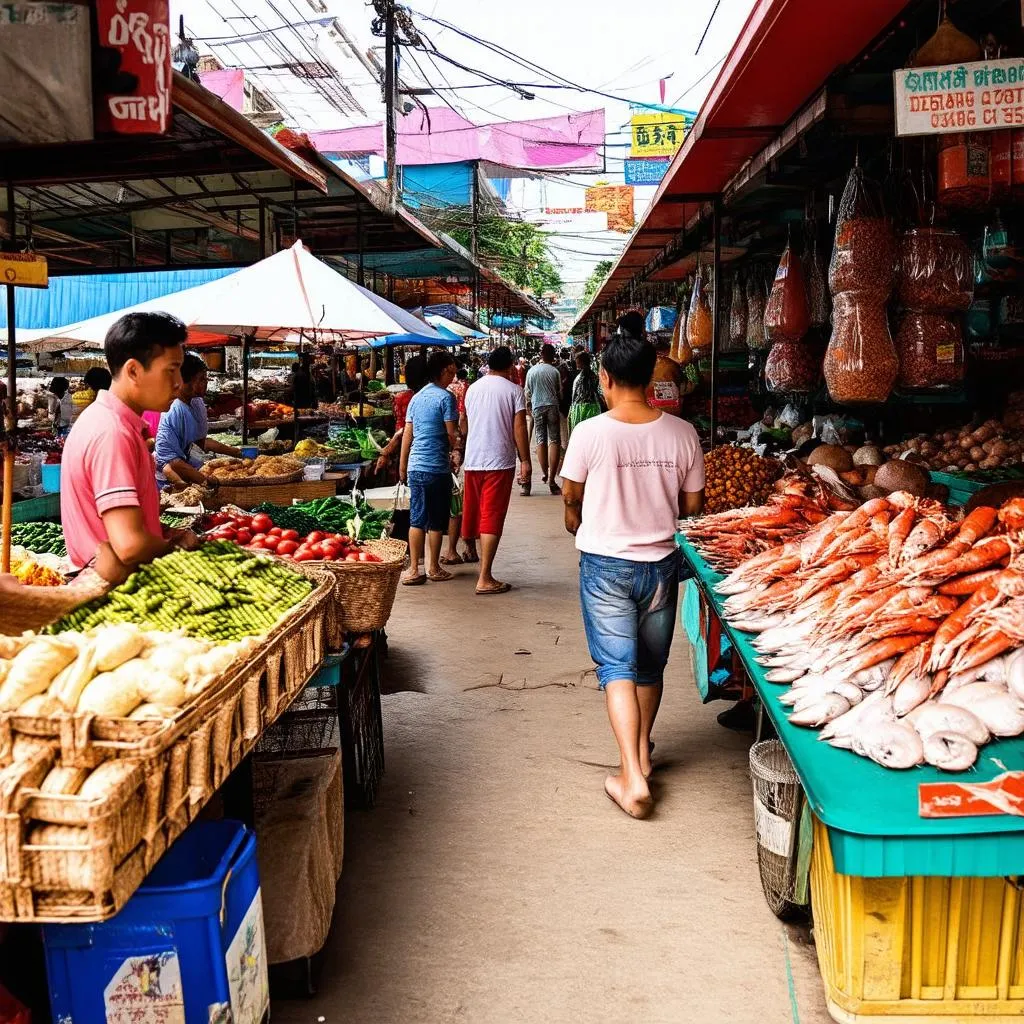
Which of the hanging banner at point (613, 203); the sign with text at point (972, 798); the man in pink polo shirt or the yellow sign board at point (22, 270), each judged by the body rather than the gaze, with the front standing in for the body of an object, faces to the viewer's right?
the man in pink polo shirt

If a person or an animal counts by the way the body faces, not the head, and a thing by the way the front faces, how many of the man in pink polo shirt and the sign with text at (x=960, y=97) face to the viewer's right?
1

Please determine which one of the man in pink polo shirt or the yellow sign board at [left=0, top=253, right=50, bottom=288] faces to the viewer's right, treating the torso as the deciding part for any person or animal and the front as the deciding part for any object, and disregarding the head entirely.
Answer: the man in pink polo shirt

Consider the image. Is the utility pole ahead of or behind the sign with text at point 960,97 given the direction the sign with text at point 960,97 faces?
behind

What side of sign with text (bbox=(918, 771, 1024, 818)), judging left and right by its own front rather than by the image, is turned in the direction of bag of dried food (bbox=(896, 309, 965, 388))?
back

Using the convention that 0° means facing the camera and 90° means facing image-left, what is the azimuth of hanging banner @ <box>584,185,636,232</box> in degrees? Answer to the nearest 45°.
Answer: approximately 0°

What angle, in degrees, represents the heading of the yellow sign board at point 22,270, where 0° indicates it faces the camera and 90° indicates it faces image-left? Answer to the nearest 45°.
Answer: approximately 0°

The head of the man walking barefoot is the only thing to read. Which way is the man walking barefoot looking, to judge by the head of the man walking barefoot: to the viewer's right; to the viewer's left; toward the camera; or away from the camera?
away from the camera
